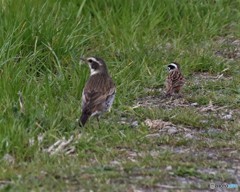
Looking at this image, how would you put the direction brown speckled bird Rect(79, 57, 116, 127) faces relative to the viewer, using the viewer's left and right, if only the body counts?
facing away from the viewer and to the right of the viewer
